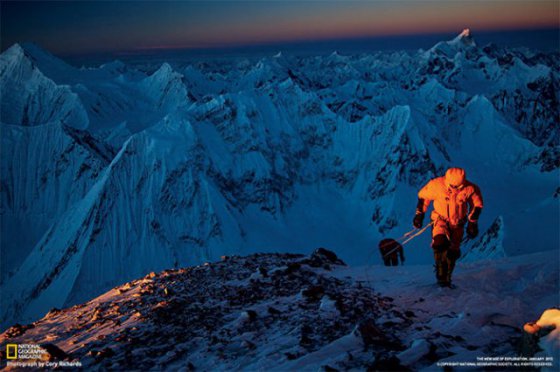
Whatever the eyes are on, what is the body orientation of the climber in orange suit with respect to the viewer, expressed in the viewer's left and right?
facing the viewer
